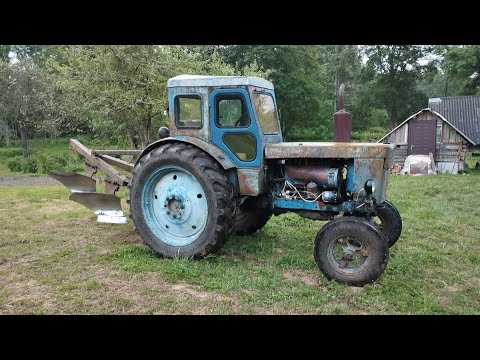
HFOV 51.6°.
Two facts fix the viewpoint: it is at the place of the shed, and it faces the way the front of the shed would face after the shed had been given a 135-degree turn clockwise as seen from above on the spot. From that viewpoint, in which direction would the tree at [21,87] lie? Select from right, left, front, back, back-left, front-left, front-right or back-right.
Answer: front-left

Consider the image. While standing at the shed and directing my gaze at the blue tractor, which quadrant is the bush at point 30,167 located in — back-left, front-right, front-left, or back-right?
front-right

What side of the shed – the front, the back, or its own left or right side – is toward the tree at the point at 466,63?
back

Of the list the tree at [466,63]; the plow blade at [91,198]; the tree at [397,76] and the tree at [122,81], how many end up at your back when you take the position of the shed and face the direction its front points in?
2

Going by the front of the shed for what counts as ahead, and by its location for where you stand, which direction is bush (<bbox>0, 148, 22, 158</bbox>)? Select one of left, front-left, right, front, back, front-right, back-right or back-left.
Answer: right

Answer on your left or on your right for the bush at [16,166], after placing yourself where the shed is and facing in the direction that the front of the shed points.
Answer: on your right

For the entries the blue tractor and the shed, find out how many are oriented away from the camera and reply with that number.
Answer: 0

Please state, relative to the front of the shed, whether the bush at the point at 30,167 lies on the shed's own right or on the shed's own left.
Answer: on the shed's own right

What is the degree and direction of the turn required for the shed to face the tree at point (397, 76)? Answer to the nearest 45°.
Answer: approximately 180°

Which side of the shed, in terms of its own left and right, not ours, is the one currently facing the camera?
front

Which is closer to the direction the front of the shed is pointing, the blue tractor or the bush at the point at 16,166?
the blue tractor

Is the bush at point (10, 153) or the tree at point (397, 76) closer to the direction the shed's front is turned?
the bush

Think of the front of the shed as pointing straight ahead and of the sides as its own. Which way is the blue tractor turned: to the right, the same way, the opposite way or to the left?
to the left

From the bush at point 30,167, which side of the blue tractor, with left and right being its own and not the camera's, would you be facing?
back

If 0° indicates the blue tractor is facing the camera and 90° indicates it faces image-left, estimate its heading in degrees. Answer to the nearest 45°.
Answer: approximately 315°

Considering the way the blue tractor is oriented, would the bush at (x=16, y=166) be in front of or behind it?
behind

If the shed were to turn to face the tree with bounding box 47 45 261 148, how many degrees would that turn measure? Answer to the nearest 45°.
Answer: approximately 45° to its right
